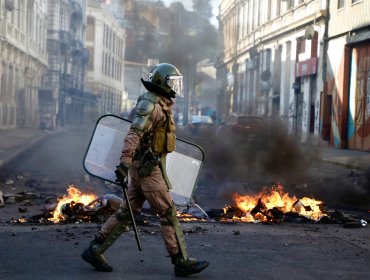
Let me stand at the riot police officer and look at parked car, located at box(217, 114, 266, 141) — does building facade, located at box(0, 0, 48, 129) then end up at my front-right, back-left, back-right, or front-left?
front-left

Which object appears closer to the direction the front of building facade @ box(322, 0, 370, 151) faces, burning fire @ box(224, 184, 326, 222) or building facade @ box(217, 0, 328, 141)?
the burning fire

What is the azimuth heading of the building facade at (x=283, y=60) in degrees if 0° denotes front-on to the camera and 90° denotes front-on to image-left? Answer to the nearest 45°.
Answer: approximately 45°

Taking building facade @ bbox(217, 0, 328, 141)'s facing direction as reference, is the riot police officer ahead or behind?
ahead

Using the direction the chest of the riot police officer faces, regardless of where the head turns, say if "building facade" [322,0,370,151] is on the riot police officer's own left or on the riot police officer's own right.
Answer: on the riot police officer's own left

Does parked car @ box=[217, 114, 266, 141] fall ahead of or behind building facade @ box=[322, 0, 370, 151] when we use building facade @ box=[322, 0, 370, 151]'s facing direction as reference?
ahead

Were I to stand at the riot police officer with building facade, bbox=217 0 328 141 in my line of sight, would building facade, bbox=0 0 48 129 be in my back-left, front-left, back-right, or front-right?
front-left

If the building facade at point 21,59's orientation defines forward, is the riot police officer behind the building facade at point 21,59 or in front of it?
in front

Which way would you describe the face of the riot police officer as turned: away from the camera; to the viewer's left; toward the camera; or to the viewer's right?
to the viewer's right

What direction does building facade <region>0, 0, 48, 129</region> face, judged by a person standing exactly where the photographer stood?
facing the viewer and to the right of the viewer

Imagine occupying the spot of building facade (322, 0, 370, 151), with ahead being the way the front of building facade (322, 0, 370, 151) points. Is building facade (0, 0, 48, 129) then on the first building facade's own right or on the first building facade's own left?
on the first building facade's own right
